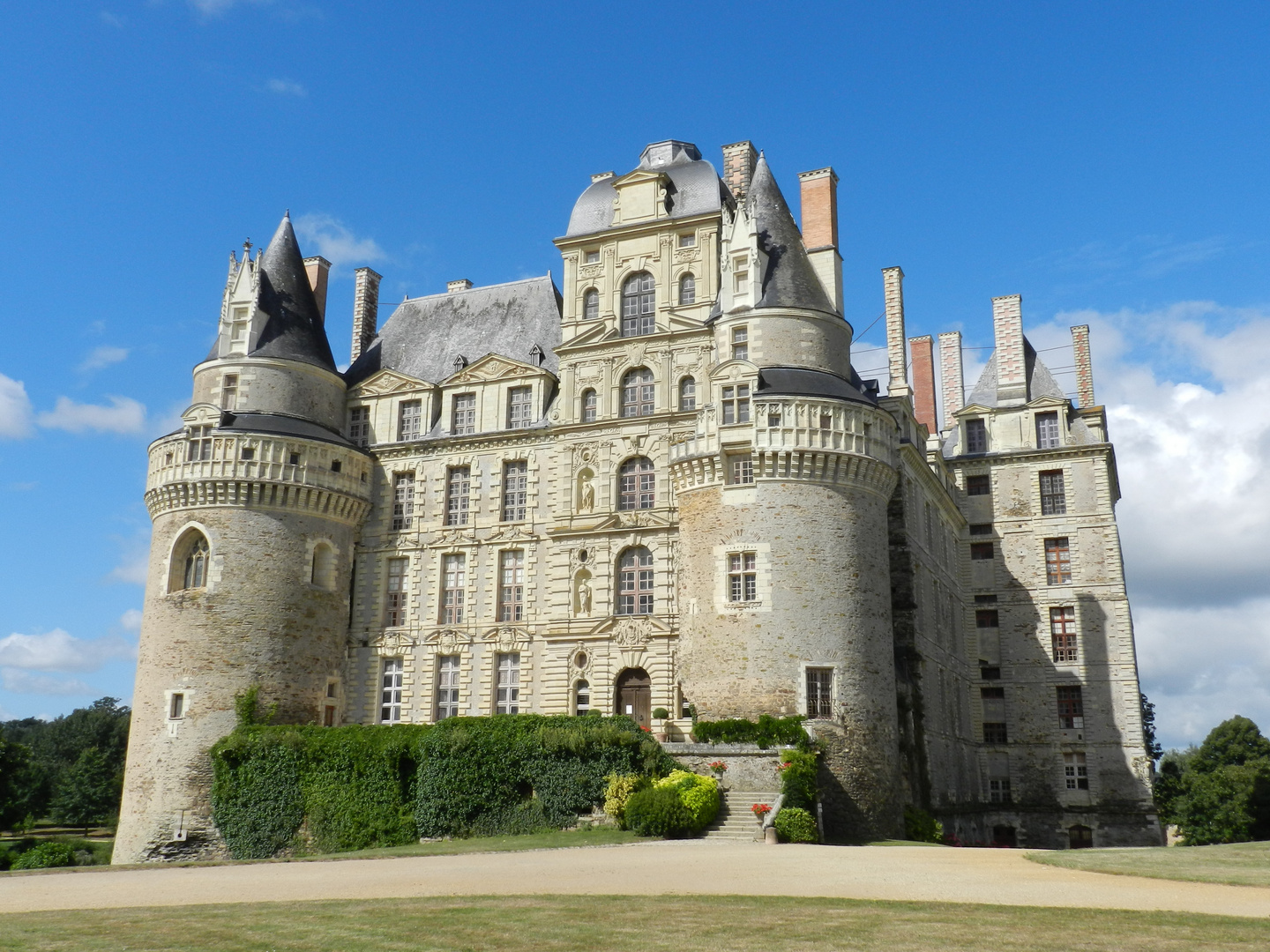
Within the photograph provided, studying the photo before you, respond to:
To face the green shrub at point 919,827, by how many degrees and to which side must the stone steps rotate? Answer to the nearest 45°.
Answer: approximately 135° to its left

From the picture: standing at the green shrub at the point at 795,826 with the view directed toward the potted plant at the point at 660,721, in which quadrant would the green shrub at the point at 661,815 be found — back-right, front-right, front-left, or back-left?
front-left

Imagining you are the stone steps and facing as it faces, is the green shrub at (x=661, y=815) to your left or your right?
on your right

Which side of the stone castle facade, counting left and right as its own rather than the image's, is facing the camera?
front

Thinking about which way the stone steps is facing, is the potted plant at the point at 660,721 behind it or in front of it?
behind

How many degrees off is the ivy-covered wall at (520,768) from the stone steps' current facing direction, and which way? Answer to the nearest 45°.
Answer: approximately 90° to its right

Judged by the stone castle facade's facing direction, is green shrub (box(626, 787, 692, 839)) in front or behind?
in front

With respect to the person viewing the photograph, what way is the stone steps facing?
facing the viewer

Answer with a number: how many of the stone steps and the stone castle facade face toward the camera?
2

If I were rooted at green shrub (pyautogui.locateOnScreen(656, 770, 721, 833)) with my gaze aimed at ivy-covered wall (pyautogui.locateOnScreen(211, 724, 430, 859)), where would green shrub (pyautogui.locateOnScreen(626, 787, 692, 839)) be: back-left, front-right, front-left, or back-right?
front-left

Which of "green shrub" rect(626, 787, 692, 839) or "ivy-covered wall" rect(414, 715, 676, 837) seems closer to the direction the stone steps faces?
the green shrub

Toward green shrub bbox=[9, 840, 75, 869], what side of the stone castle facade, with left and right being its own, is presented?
right

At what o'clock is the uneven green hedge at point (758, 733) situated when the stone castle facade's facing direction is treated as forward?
The uneven green hedge is roughly at 11 o'clock from the stone castle facade.

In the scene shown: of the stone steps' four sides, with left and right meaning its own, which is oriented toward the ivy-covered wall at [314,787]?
right
